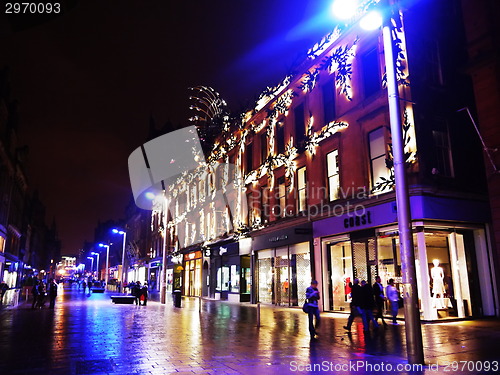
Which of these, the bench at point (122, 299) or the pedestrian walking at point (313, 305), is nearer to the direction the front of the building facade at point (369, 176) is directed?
the pedestrian walking

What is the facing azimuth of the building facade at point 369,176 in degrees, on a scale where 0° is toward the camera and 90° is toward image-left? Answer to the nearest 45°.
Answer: approximately 45°

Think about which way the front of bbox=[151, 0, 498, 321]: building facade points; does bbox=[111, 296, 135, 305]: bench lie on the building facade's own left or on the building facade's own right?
on the building facade's own right
